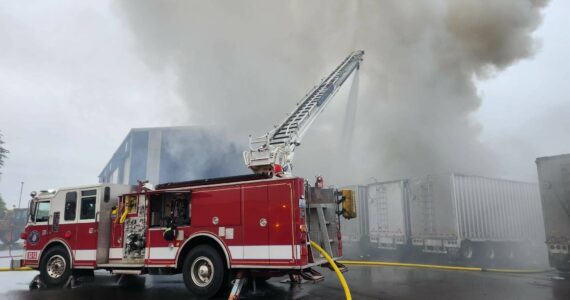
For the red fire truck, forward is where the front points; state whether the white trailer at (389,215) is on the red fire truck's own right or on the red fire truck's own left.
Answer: on the red fire truck's own right

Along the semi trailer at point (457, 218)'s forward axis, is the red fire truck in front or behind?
behind

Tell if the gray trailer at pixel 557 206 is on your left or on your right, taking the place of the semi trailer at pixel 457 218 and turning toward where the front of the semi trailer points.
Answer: on your right

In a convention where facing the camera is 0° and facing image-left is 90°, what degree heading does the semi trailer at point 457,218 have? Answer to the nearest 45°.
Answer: approximately 225°

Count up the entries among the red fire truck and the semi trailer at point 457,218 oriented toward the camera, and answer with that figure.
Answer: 0

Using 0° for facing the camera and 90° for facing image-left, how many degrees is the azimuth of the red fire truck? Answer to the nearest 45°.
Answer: approximately 135°

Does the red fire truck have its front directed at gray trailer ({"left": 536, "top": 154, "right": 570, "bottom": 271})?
no
